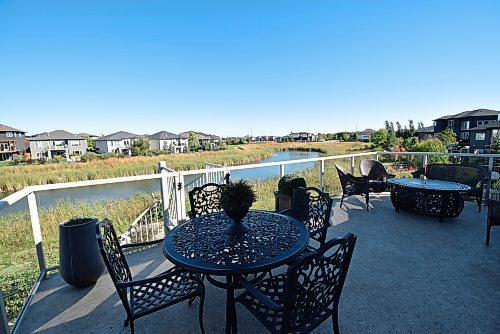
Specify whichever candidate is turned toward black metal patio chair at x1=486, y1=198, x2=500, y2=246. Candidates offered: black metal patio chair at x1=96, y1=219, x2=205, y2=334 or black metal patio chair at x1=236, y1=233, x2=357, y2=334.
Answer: black metal patio chair at x1=96, y1=219, x2=205, y2=334

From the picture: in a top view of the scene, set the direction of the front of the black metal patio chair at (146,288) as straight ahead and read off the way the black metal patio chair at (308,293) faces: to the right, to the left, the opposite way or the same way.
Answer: to the left

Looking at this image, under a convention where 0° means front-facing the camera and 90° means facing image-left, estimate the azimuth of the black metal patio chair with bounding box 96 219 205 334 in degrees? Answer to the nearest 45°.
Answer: approximately 270°

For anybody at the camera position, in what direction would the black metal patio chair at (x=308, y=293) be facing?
facing away from the viewer and to the left of the viewer

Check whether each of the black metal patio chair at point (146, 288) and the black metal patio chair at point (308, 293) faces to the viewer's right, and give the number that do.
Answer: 1

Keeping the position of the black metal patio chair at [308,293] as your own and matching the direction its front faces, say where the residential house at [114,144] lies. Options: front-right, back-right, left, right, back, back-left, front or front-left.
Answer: front

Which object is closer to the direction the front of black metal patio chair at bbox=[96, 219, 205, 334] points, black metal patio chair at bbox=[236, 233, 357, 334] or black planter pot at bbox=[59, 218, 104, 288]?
the black metal patio chair

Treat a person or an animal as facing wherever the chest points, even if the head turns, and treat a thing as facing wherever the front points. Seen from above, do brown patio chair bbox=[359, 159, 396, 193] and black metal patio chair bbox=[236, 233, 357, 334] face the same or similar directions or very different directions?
very different directions

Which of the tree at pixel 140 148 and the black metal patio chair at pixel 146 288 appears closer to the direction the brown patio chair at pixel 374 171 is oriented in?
the black metal patio chair

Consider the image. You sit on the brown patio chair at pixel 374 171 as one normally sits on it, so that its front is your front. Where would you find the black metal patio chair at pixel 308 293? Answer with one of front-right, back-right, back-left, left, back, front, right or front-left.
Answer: front-right

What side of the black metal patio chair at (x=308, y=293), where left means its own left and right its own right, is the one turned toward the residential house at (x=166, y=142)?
front

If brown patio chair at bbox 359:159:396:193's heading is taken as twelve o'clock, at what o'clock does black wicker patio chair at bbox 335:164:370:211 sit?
black wicker patio chair at bbox 335:164:370:211 is roughly at 2 o'clock from brown patio chair at bbox 359:159:396:193.

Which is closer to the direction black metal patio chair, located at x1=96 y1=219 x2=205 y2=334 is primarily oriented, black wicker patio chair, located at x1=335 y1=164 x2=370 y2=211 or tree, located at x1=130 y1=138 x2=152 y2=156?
the black wicker patio chair

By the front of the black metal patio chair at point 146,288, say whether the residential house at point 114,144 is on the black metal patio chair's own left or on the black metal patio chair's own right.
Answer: on the black metal patio chair's own left

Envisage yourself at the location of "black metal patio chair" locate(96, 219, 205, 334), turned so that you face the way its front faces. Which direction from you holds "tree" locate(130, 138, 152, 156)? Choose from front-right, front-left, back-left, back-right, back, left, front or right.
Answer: left

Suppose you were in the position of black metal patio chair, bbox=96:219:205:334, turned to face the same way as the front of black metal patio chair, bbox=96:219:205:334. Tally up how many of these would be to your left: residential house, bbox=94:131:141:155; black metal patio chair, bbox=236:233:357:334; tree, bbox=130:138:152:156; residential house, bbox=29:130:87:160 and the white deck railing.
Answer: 4

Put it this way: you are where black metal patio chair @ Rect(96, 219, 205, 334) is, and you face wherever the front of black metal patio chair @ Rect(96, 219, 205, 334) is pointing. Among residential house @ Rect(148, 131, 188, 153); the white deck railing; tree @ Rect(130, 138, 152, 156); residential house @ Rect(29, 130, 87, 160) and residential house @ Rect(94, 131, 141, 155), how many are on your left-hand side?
5

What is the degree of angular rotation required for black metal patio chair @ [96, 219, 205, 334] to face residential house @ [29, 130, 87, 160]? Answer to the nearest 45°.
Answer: approximately 90° to its left

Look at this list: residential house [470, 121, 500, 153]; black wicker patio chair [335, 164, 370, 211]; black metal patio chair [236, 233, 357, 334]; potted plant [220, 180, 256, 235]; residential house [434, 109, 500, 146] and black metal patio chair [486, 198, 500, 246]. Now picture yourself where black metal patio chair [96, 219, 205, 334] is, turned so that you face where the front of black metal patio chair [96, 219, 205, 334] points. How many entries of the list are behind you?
0

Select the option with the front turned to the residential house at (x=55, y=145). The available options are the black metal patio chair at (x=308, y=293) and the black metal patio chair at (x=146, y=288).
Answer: the black metal patio chair at (x=308, y=293)

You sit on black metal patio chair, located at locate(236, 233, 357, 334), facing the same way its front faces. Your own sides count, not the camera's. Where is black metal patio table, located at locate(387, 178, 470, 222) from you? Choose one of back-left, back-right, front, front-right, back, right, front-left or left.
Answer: right

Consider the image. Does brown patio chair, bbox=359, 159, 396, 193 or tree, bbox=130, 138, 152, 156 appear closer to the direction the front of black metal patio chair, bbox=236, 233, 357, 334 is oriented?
the tree
